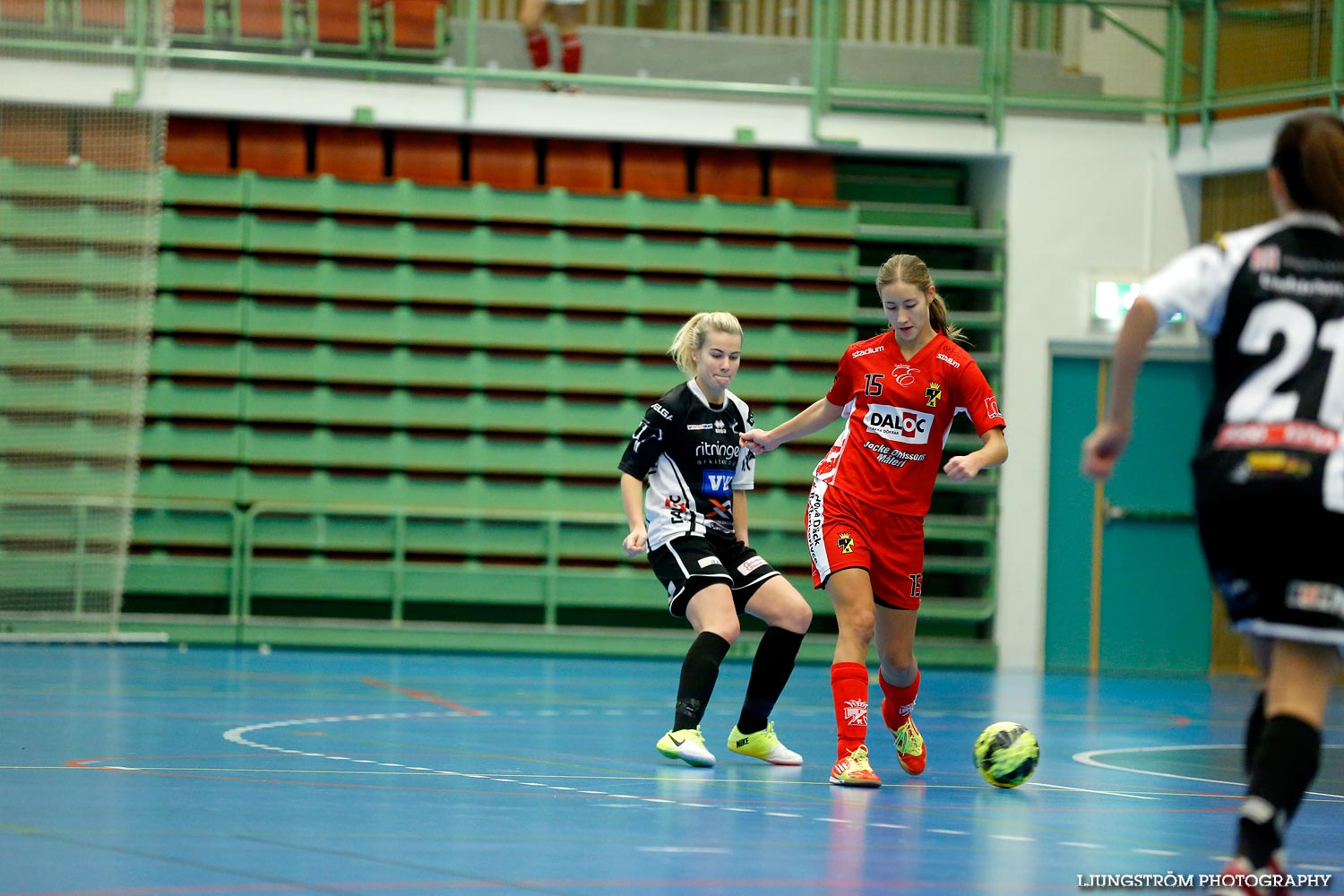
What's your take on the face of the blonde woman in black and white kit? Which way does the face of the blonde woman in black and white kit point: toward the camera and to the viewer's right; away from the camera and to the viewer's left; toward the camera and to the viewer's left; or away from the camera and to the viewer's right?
toward the camera and to the viewer's right

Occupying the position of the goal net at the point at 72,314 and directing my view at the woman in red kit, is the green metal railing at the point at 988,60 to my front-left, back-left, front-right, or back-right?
front-left

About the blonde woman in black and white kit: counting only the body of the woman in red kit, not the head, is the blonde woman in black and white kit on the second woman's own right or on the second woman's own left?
on the second woman's own right

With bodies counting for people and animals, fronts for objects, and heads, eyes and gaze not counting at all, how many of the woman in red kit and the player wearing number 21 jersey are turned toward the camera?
1

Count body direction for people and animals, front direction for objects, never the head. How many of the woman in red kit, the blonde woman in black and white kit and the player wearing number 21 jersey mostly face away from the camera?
1

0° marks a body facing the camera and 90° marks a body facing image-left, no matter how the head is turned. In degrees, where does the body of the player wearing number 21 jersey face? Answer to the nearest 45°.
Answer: approximately 180°

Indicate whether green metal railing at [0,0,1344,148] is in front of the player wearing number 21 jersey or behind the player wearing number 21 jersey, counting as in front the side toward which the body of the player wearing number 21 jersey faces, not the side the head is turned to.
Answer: in front

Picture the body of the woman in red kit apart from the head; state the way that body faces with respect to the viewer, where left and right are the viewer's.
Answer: facing the viewer

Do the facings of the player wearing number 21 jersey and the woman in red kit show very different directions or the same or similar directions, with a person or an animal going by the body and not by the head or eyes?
very different directions

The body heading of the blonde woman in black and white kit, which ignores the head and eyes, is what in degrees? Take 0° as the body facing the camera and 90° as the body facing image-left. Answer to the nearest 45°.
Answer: approximately 315°

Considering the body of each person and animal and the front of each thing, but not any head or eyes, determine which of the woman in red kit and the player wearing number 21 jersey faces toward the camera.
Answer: the woman in red kit

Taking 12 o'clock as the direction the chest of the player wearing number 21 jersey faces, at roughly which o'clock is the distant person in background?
The distant person in background is roughly at 11 o'clock from the player wearing number 21 jersey.

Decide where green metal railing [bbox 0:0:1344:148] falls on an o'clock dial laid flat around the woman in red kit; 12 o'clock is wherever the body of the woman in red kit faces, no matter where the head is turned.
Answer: The green metal railing is roughly at 6 o'clock from the woman in red kit.
